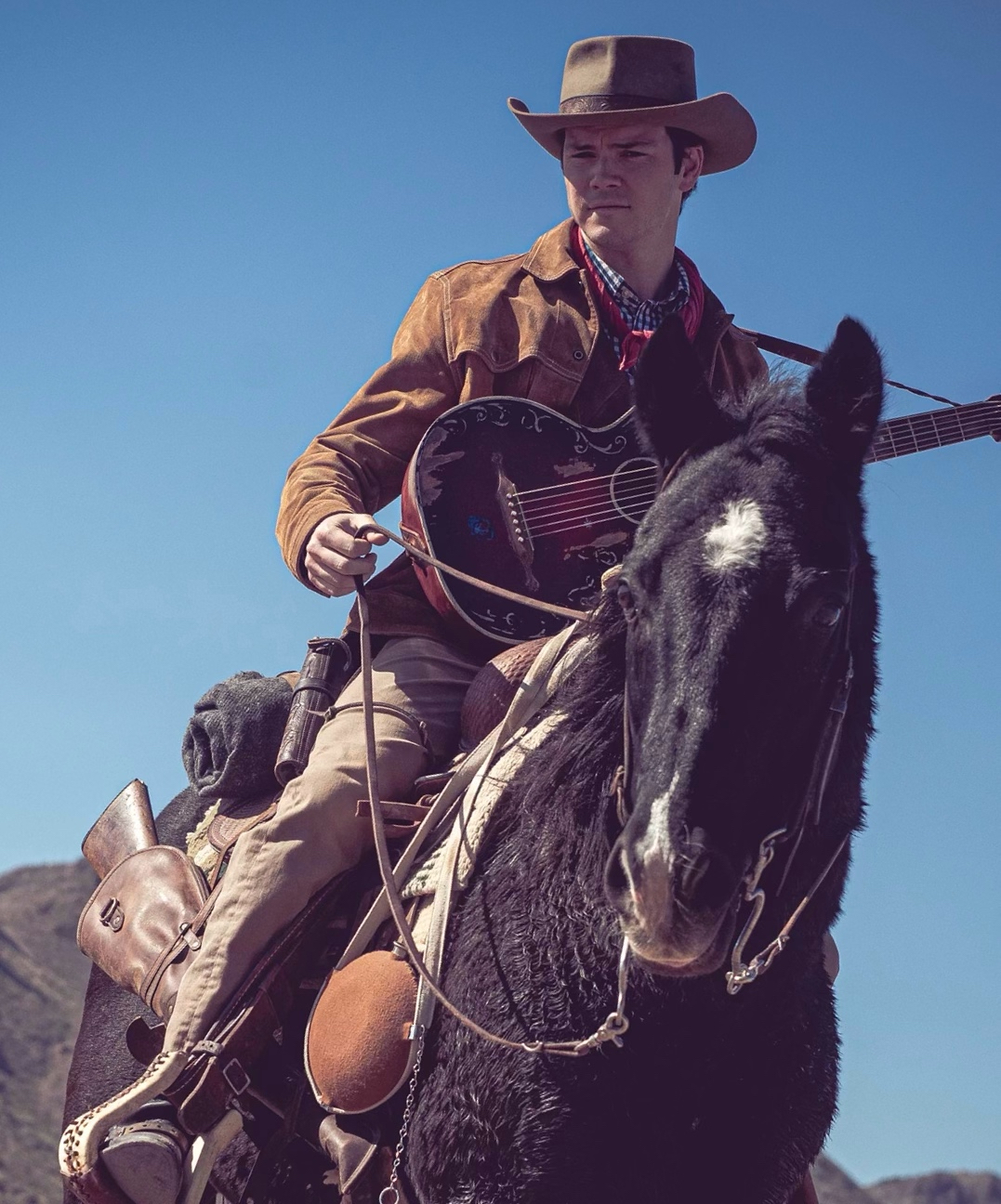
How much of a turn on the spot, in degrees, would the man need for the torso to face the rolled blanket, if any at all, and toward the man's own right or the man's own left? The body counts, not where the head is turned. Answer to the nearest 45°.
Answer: approximately 135° to the man's own right

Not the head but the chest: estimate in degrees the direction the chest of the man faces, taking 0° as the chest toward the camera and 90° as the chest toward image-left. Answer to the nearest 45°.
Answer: approximately 315°
